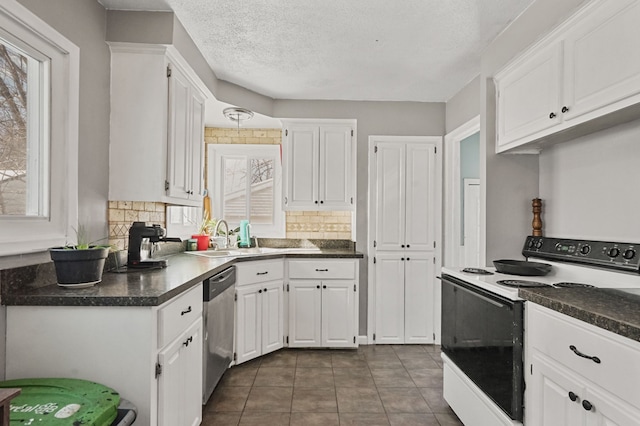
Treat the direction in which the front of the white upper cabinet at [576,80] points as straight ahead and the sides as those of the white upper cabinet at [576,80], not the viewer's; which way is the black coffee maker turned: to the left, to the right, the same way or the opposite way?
the opposite way

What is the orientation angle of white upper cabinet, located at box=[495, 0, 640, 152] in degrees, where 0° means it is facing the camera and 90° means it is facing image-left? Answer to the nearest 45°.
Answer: approximately 45°

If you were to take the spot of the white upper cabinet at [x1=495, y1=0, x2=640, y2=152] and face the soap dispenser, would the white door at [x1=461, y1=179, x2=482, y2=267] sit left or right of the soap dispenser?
right

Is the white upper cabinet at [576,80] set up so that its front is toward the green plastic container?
yes

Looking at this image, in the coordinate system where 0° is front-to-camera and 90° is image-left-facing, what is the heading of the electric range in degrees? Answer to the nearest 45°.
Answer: approximately 45°

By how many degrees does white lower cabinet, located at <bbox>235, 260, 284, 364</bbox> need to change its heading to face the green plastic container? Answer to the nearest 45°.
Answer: approximately 45° to its right

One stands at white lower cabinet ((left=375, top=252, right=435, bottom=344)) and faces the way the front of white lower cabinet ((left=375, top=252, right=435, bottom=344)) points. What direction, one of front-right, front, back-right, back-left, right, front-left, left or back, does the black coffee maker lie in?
front-right

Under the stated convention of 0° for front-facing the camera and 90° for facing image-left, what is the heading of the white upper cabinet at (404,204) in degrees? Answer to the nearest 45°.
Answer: approximately 0°

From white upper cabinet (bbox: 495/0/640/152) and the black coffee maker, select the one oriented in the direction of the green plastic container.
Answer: the white upper cabinet

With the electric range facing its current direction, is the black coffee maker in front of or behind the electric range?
in front

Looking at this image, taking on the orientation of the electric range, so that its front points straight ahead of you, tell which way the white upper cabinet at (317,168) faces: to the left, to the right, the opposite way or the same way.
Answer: to the left

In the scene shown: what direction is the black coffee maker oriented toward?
to the viewer's right

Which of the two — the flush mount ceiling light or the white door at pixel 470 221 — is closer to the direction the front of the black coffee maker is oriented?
the white door
